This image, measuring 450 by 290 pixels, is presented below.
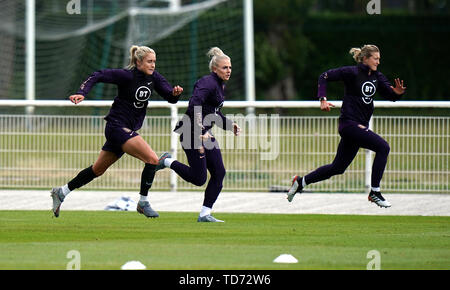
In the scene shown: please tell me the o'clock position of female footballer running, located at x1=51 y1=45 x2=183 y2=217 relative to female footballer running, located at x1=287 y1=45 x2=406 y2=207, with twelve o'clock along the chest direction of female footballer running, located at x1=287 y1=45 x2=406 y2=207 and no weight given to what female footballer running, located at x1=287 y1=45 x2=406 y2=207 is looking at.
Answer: female footballer running, located at x1=51 y1=45 x2=183 y2=217 is roughly at 4 o'clock from female footballer running, located at x1=287 y1=45 x2=406 y2=207.

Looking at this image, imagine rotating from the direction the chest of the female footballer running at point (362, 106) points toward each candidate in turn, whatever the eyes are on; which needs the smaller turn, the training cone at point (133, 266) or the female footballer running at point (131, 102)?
the training cone

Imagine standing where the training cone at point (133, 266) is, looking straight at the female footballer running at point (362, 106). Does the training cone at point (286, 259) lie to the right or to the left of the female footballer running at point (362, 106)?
right

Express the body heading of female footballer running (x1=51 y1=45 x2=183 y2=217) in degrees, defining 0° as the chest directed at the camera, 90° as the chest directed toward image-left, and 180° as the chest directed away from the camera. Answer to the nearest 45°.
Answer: approximately 315°

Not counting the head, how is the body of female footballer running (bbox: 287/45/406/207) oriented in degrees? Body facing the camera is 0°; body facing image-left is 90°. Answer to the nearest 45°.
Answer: approximately 315°

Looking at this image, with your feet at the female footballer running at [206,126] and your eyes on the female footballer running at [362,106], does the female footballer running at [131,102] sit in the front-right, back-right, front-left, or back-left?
back-left

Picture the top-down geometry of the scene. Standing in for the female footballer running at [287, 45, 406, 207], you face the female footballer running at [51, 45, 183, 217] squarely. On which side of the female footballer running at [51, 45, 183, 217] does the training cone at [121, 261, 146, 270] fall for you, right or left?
left

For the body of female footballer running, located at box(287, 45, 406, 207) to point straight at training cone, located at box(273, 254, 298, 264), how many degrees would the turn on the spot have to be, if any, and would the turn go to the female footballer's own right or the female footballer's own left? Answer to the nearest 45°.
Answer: approximately 45° to the female footballer's own right

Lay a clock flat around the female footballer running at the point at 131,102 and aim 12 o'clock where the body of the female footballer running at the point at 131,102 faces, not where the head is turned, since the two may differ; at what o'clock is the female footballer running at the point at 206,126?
the female footballer running at the point at 206,126 is roughly at 11 o'clock from the female footballer running at the point at 131,102.
